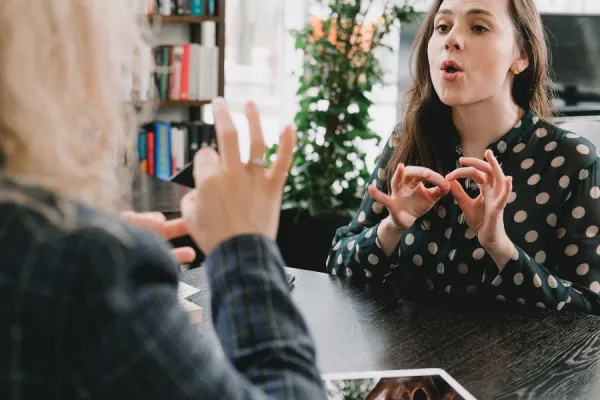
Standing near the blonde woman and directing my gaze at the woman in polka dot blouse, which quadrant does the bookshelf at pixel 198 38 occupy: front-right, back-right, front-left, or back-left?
front-left

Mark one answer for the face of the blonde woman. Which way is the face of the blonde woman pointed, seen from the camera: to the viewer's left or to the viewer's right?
to the viewer's right

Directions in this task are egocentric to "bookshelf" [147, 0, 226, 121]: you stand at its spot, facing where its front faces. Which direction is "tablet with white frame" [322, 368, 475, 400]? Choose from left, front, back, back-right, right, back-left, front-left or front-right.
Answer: front

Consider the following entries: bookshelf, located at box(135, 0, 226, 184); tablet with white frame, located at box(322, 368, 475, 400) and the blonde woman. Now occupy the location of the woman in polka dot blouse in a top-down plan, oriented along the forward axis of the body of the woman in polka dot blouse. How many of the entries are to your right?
1

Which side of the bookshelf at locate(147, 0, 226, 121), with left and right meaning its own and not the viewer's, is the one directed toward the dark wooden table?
front

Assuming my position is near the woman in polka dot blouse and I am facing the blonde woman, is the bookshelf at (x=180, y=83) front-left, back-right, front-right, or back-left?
back-right

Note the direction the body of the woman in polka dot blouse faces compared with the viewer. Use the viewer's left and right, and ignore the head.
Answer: facing the viewer and to the left of the viewer

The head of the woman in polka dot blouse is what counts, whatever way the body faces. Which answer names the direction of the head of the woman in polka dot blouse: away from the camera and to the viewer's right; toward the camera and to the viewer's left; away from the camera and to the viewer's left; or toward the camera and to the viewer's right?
toward the camera and to the viewer's left

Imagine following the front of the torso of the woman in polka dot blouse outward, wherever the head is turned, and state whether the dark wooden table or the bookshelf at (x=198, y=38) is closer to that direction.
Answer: the dark wooden table

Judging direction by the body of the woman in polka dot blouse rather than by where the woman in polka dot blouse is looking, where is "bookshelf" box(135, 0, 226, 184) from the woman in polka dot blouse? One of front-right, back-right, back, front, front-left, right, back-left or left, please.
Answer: right

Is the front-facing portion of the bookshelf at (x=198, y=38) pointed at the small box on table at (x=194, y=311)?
yes

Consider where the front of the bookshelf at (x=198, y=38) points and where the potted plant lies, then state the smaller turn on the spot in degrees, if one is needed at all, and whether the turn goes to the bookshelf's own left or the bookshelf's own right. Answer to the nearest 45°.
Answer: approximately 45° to the bookshelf's own left

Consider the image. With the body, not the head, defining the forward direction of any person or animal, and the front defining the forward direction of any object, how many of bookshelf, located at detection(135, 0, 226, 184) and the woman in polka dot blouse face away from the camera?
0

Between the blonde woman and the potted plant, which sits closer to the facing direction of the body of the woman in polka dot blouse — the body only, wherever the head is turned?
the blonde woman

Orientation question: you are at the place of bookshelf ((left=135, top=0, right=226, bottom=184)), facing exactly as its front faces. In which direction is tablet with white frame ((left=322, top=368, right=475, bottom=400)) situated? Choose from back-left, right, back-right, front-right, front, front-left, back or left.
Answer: front

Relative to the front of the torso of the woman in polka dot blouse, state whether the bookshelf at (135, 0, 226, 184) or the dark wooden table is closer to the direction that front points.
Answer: the dark wooden table

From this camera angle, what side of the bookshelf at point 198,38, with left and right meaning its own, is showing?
front

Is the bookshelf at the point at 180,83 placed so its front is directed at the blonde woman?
yes
